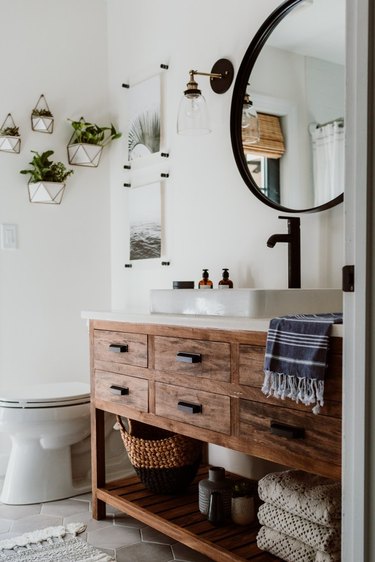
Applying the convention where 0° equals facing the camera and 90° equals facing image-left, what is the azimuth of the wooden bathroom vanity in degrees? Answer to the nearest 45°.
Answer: approximately 45°

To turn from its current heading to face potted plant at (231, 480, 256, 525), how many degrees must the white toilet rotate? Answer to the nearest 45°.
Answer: approximately 90° to its left

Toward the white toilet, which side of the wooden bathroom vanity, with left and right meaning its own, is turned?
right

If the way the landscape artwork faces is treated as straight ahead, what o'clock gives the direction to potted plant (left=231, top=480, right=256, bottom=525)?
The potted plant is roughly at 10 o'clock from the landscape artwork.
